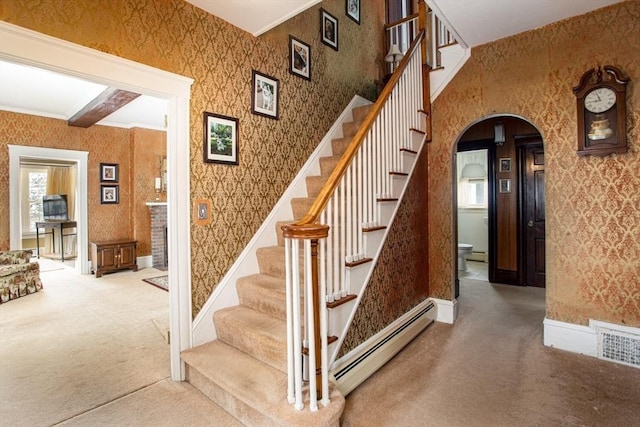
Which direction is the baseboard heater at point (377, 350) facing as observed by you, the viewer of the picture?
facing the viewer and to the right of the viewer

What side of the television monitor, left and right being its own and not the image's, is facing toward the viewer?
front

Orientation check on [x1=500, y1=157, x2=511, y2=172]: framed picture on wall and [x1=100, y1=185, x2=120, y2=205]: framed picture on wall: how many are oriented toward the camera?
2

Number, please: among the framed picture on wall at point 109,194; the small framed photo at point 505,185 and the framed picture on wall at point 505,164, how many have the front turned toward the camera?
3

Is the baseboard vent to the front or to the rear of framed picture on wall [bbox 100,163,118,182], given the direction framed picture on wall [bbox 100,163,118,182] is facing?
to the front

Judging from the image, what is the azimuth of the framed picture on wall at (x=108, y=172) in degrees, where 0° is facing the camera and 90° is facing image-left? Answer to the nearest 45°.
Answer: approximately 0°

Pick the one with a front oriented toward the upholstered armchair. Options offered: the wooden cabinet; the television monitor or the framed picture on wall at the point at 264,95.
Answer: the television monitor

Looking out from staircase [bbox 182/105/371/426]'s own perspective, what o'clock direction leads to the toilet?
The toilet is roughly at 6 o'clock from the staircase.

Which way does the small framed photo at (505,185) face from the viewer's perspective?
toward the camera

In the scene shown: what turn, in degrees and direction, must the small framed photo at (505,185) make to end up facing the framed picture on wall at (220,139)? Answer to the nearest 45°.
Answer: approximately 45° to its right

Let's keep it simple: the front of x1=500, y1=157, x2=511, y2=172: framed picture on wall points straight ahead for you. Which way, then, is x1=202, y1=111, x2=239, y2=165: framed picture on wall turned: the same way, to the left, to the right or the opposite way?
to the left

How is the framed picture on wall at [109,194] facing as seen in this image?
toward the camera

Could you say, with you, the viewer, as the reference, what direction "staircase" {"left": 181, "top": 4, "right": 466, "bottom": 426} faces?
facing the viewer and to the left of the viewer

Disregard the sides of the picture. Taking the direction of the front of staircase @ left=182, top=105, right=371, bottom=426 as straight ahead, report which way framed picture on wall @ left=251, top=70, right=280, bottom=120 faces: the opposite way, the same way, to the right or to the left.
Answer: to the left
